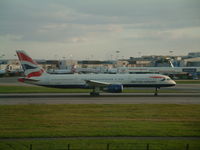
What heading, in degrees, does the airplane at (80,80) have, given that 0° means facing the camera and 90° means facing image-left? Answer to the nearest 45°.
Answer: approximately 270°

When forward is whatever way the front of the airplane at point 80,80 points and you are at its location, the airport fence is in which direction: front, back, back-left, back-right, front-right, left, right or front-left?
right
